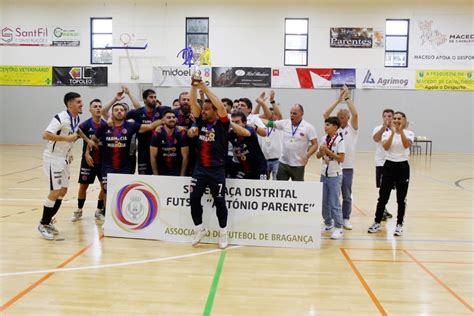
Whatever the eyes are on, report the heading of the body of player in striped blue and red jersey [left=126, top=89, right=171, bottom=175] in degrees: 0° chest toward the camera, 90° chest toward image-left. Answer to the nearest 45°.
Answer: approximately 0°

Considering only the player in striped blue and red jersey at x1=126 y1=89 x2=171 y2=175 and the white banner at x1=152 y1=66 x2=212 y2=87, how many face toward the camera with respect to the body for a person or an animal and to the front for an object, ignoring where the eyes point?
2

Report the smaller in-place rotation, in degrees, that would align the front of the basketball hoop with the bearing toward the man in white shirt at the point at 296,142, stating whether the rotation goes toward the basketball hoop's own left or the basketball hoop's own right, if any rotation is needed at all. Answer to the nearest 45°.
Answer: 0° — it already faces them

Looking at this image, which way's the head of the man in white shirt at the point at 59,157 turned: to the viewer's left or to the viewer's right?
to the viewer's right

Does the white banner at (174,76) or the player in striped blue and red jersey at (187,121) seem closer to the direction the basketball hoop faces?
the player in striped blue and red jersey

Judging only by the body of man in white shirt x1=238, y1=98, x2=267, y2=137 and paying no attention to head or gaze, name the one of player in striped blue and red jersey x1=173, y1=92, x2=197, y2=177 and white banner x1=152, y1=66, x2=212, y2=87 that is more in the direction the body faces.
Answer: the player in striped blue and red jersey

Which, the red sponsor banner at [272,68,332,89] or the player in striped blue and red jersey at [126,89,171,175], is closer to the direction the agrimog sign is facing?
the player in striped blue and red jersey
